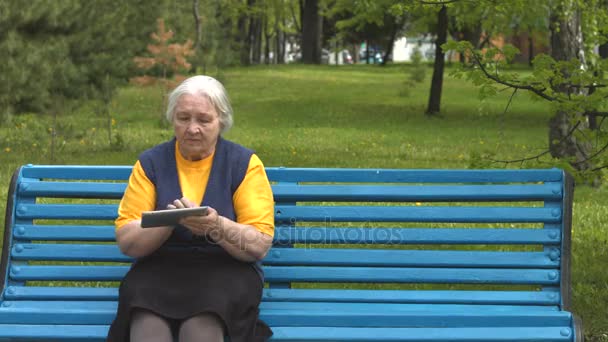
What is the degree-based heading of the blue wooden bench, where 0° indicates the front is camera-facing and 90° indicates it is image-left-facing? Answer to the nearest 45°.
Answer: approximately 0°

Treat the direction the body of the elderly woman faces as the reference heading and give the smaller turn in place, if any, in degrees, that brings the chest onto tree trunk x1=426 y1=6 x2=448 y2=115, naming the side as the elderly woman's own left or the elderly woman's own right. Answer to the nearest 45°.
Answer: approximately 180°

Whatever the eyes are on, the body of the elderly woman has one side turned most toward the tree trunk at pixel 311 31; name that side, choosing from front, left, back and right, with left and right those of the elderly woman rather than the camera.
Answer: back

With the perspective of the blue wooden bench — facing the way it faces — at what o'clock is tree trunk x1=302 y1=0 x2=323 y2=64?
The tree trunk is roughly at 6 o'clock from the blue wooden bench.

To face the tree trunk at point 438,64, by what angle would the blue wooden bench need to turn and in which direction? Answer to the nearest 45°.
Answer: approximately 180°

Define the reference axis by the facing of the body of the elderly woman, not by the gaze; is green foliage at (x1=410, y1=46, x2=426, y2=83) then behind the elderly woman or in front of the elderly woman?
behind

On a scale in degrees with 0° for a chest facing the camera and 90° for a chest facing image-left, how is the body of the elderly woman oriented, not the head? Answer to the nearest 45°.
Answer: approximately 0°

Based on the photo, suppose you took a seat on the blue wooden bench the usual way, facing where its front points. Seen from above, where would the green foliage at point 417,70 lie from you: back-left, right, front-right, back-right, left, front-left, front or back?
back

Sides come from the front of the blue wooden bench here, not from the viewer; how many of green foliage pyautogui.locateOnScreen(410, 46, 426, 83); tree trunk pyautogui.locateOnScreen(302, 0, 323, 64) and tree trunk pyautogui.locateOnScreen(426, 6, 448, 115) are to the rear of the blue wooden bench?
3
